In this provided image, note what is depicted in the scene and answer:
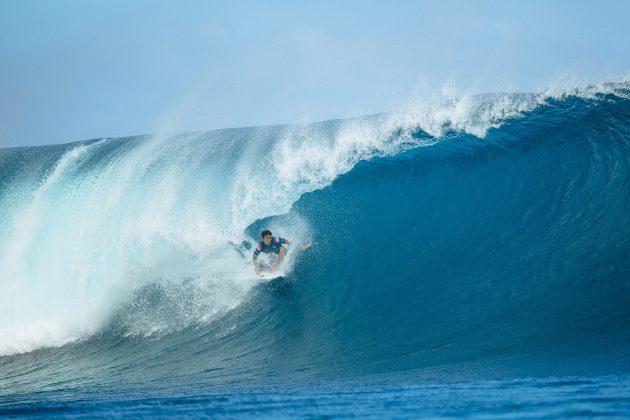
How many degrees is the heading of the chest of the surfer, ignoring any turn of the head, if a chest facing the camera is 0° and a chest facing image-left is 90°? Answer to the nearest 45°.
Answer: approximately 0°
